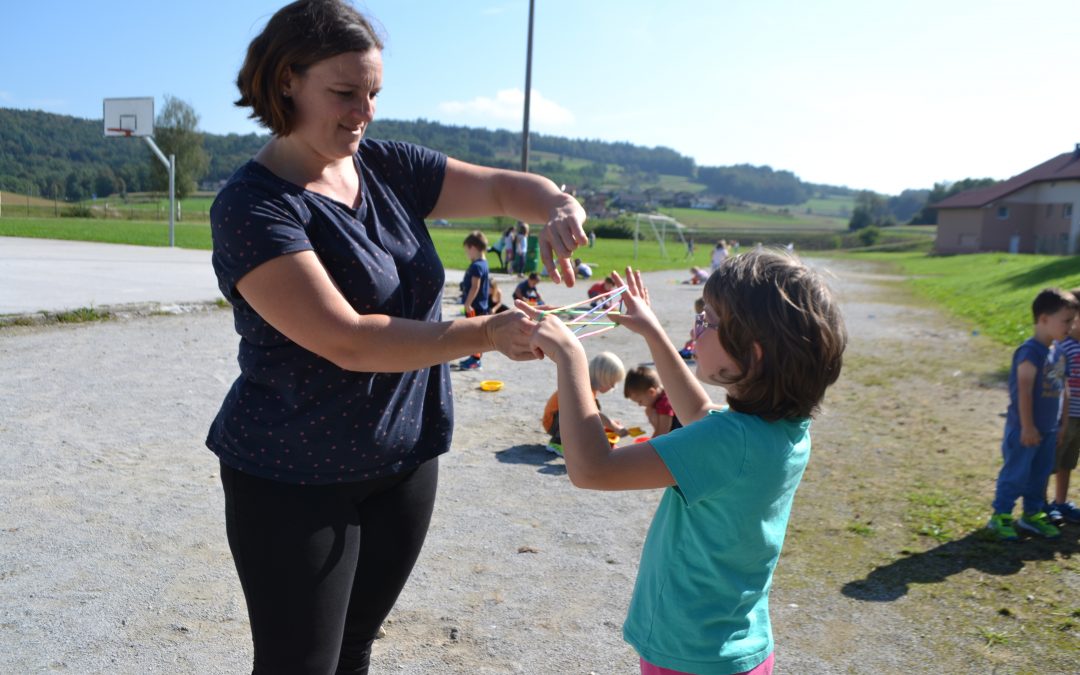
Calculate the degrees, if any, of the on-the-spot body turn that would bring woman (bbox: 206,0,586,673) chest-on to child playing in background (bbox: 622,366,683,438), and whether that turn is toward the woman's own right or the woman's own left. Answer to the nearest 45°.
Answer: approximately 90° to the woman's own left

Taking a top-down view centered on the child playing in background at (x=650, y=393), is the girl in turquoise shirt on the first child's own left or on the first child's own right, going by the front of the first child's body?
on the first child's own left

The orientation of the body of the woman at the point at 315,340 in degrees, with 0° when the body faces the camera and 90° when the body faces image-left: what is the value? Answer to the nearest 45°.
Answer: approximately 315°

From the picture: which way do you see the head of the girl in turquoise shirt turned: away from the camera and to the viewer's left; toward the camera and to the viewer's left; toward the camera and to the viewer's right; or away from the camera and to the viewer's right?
away from the camera and to the viewer's left

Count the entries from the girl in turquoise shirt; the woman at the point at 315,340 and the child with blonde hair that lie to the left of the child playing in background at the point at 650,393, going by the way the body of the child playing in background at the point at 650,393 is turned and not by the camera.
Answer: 2

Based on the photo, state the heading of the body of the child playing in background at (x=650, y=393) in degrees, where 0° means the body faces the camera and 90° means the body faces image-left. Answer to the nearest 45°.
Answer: approximately 90°

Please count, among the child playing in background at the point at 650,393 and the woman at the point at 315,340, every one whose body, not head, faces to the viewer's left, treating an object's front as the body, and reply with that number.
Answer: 1

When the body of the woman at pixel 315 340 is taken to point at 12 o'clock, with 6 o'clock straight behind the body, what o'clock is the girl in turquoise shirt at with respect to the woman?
The girl in turquoise shirt is roughly at 11 o'clock from the woman.
